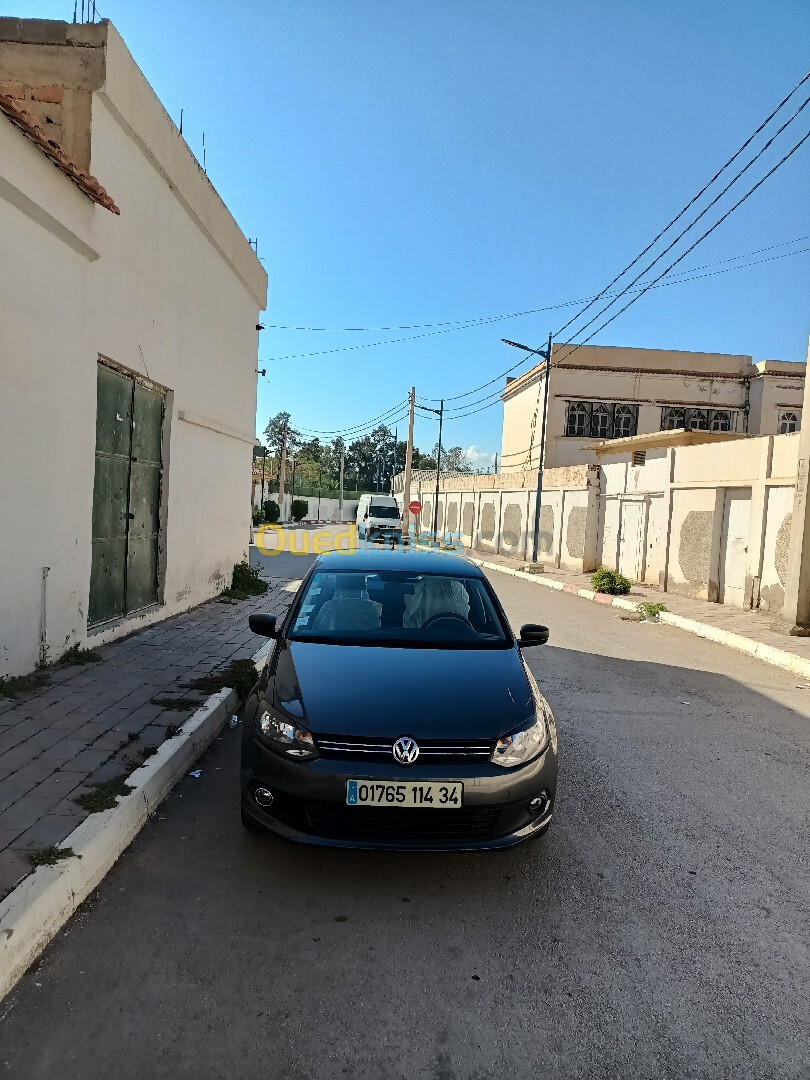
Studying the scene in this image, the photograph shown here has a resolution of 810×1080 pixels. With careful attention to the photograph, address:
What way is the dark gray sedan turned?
toward the camera

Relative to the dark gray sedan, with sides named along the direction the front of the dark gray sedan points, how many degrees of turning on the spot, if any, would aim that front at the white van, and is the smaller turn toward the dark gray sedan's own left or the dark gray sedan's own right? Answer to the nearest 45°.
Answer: approximately 180°

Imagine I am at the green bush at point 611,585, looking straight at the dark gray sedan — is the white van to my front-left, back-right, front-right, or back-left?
back-right

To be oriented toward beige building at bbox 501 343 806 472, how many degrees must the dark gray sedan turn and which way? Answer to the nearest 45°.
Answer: approximately 180°

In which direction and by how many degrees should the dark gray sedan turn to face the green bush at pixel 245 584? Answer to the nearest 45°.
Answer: approximately 180°

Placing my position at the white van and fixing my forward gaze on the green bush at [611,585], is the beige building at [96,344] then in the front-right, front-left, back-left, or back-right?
front-right

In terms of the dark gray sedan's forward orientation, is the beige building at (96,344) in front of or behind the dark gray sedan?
behind

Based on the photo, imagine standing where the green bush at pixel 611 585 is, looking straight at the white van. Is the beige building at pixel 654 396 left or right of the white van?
right
